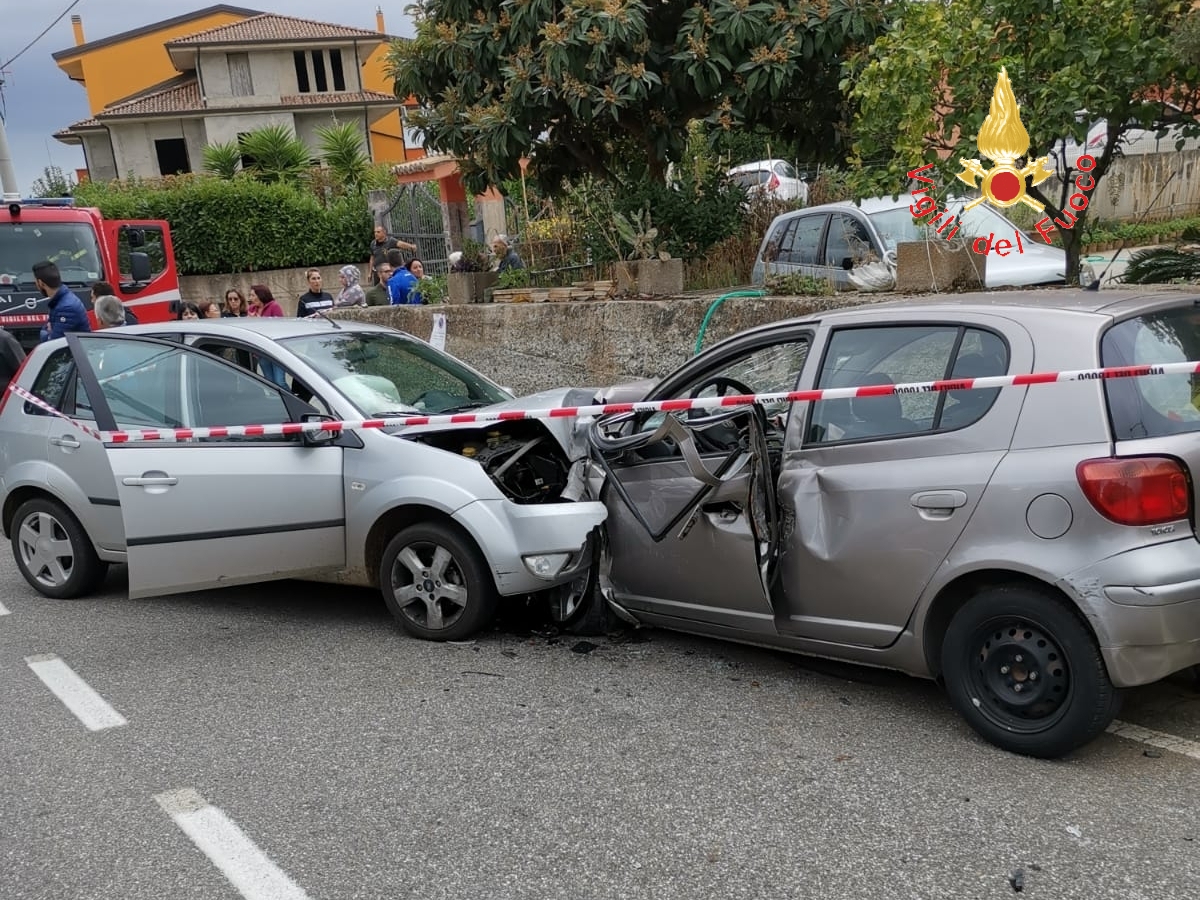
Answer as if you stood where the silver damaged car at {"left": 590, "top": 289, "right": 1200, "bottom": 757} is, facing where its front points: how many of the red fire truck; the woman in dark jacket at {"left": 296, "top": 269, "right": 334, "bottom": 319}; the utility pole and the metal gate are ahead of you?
4

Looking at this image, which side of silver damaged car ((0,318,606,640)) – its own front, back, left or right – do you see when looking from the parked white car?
left

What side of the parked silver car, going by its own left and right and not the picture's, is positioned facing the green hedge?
back

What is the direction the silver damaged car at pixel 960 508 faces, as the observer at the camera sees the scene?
facing away from the viewer and to the left of the viewer

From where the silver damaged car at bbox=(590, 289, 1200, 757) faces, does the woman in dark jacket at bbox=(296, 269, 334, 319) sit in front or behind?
in front

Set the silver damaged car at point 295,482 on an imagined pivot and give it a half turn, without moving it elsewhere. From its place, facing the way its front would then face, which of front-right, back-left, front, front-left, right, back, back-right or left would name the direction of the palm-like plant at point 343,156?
front-right

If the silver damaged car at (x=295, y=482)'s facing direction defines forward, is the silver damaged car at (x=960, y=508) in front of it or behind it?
in front

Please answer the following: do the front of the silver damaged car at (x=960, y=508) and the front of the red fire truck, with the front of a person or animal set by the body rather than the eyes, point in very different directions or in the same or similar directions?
very different directions

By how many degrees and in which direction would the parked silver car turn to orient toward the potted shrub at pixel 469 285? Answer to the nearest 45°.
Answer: approximately 135° to its right

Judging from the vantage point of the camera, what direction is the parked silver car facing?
facing the viewer and to the right of the viewer

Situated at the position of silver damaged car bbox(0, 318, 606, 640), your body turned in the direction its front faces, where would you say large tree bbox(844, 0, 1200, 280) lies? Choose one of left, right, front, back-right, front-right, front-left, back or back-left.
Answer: front-left

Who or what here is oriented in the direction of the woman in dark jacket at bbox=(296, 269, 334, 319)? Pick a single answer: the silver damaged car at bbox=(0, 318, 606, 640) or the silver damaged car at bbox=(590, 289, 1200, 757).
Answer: the silver damaged car at bbox=(590, 289, 1200, 757)

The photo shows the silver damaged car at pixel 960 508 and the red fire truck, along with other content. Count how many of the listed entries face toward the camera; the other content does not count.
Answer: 1

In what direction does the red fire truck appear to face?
toward the camera
